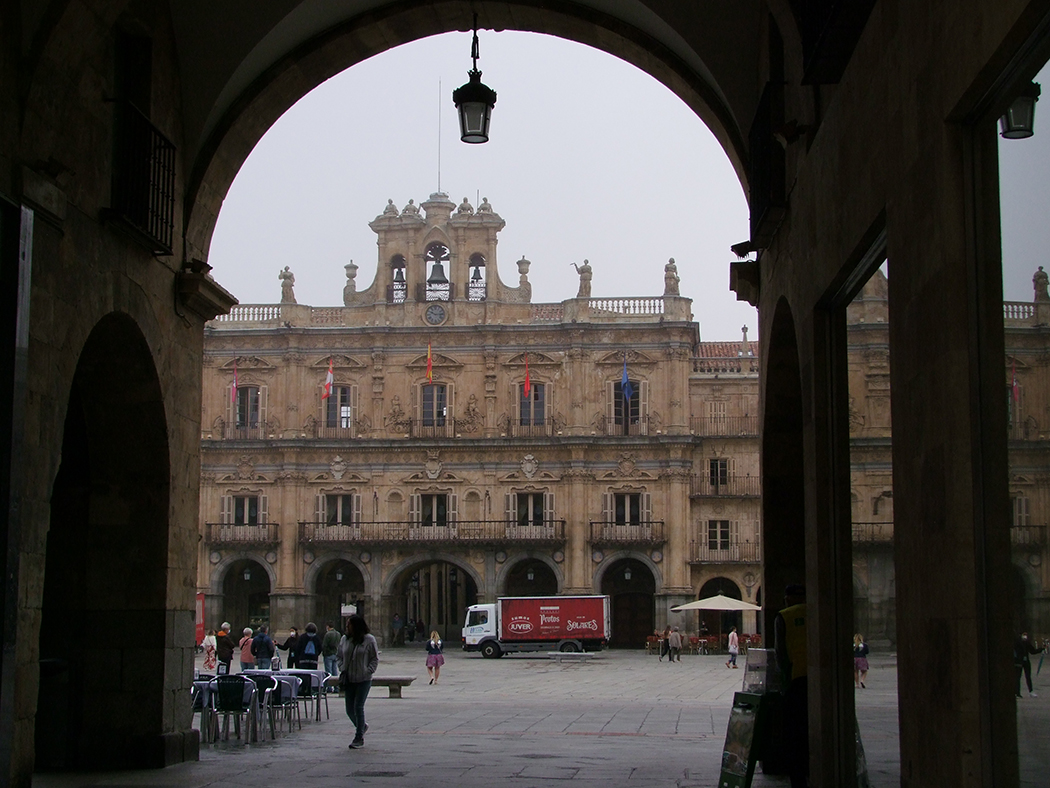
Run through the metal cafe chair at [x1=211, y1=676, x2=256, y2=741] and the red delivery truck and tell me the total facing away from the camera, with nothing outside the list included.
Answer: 1

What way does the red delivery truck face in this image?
to the viewer's left

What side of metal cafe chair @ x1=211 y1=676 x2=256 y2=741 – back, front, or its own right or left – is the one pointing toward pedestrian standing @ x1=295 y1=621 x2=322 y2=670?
front

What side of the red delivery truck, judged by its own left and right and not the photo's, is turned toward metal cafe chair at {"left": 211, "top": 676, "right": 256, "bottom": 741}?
left

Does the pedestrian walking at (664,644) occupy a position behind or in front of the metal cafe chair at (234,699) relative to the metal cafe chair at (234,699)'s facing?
in front

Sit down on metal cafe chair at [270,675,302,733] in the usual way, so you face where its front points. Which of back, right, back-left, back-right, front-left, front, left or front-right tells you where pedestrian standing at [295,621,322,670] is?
front-right

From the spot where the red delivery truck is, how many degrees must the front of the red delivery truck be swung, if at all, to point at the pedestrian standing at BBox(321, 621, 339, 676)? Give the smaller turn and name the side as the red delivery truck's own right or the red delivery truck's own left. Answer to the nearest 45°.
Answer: approximately 90° to the red delivery truck's own left

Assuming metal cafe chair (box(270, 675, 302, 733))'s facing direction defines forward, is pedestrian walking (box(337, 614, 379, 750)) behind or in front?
behind

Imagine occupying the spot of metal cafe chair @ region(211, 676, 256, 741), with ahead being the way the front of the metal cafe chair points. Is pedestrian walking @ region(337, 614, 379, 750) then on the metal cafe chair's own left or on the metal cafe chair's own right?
on the metal cafe chair's own right

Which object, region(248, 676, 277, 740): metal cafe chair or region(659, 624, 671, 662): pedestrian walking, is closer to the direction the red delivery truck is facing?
the metal cafe chair

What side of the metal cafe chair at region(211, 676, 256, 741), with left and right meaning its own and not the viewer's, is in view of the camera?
back

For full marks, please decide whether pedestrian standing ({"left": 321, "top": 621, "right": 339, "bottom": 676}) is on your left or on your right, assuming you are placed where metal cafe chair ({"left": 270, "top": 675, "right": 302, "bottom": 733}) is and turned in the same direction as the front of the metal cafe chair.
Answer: on your right

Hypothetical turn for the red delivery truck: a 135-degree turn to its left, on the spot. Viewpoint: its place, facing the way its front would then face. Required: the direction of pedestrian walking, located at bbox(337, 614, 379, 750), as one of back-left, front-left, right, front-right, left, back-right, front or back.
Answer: front-right

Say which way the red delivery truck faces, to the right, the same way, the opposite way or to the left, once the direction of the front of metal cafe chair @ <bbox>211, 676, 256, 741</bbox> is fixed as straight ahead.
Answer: to the left

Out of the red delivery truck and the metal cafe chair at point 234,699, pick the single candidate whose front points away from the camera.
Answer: the metal cafe chair
